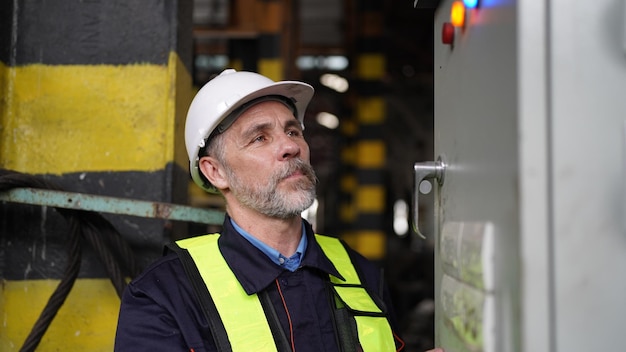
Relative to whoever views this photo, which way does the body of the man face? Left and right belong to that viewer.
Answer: facing the viewer and to the right of the viewer

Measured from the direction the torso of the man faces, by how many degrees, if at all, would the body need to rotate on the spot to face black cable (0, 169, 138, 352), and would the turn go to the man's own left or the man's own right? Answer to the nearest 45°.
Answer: approximately 135° to the man's own right

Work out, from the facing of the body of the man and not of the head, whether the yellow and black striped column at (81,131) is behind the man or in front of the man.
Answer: behind

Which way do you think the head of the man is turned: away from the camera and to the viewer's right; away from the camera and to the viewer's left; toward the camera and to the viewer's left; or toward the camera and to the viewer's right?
toward the camera and to the viewer's right

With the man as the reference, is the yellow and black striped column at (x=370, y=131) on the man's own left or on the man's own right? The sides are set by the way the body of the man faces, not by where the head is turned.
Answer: on the man's own left
